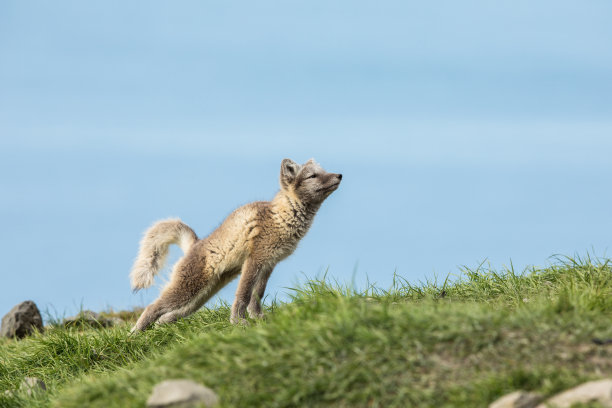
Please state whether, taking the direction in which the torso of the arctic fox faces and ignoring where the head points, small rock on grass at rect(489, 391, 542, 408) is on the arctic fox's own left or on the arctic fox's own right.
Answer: on the arctic fox's own right

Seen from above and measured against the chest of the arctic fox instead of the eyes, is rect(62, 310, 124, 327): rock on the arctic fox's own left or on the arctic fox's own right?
on the arctic fox's own left

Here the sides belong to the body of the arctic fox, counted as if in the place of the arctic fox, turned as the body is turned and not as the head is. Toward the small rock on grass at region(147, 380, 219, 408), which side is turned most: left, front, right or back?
right

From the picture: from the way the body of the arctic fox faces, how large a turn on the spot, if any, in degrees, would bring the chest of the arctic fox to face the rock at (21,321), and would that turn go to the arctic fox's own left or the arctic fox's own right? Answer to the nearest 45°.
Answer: approximately 135° to the arctic fox's own left

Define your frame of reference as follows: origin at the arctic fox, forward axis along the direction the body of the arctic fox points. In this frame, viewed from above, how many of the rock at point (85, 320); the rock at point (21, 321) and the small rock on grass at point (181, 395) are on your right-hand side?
1

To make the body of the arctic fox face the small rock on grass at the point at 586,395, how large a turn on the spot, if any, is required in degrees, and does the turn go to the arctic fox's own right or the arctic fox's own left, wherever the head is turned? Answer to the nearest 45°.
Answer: approximately 45° to the arctic fox's own right

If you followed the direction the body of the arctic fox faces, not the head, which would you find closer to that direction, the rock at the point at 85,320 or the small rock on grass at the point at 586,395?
the small rock on grass

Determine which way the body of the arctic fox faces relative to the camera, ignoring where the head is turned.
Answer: to the viewer's right

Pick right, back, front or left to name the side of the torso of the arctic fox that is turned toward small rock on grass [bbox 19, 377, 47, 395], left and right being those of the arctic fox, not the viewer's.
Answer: back
